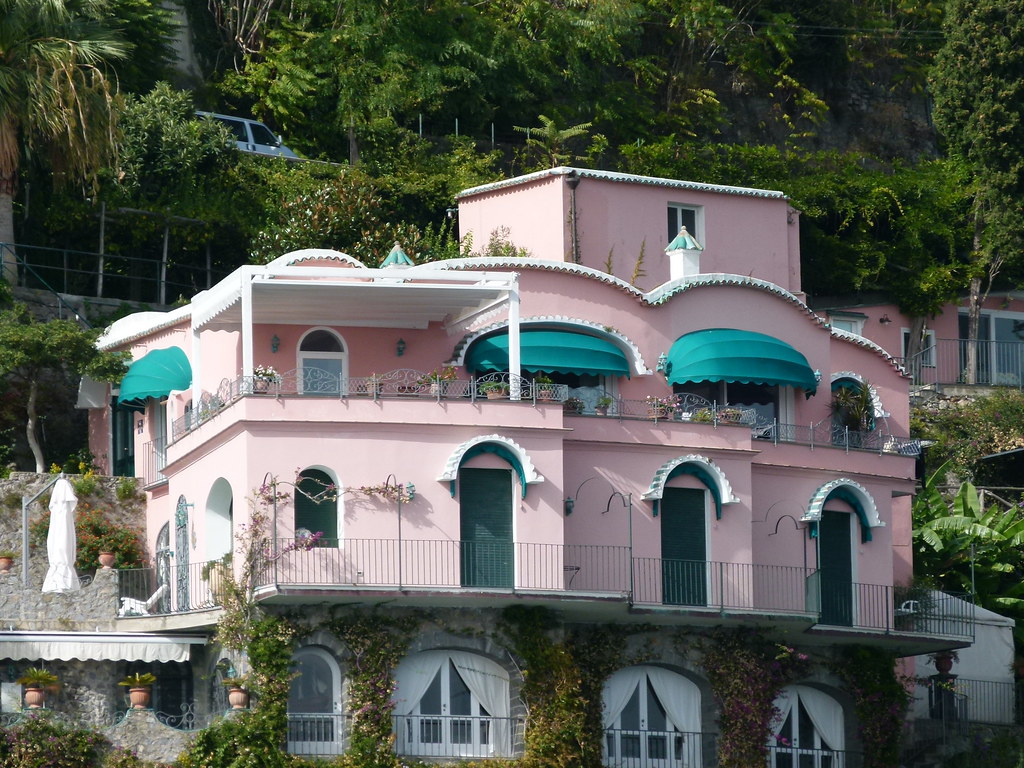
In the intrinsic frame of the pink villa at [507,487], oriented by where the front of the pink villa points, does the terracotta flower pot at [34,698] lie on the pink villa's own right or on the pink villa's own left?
on the pink villa's own right

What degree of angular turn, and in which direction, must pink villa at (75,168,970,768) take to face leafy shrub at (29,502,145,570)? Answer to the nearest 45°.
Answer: approximately 90° to its right

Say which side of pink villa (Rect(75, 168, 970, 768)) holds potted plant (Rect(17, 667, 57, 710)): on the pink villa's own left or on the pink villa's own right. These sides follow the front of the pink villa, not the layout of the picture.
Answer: on the pink villa's own right

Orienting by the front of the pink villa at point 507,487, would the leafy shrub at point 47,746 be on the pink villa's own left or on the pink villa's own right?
on the pink villa's own right

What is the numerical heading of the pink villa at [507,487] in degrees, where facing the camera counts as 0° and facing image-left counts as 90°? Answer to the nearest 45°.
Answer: approximately 0°

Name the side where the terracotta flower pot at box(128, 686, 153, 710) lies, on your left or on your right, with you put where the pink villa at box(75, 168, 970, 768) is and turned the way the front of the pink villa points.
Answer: on your right
